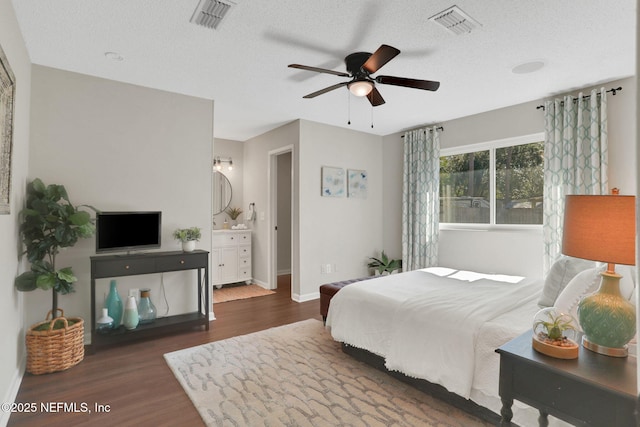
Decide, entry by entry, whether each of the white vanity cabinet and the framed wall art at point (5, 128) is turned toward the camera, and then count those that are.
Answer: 1

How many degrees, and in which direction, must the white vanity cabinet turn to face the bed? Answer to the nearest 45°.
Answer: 0° — it already faces it

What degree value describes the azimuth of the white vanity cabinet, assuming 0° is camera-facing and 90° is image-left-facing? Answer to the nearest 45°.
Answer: approximately 0°

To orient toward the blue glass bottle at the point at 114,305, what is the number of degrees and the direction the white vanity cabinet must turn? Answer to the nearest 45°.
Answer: approximately 45° to its right

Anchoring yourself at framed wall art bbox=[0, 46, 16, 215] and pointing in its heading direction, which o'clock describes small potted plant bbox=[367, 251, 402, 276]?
The small potted plant is roughly at 12 o'clock from the framed wall art.

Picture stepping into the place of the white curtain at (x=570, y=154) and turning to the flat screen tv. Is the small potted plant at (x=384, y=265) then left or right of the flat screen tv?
right

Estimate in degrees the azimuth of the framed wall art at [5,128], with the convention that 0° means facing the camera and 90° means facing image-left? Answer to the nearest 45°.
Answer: approximately 270°

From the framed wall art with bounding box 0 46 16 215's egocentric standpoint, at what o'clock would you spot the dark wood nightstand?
The dark wood nightstand is roughly at 2 o'clock from the framed wall art.

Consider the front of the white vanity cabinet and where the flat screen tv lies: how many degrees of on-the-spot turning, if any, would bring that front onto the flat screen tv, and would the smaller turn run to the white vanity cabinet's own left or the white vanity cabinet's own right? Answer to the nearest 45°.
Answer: approximately 45° to the white vanity cabinet's own right

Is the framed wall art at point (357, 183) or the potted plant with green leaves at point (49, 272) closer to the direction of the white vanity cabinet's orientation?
the potted plant with green leaves

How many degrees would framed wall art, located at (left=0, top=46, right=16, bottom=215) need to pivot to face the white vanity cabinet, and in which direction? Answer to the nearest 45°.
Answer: approximately 45° to its left
